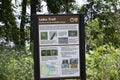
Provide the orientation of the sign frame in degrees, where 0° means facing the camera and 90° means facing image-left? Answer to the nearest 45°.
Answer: approximately 0°

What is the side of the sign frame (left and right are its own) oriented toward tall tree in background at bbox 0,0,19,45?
back
